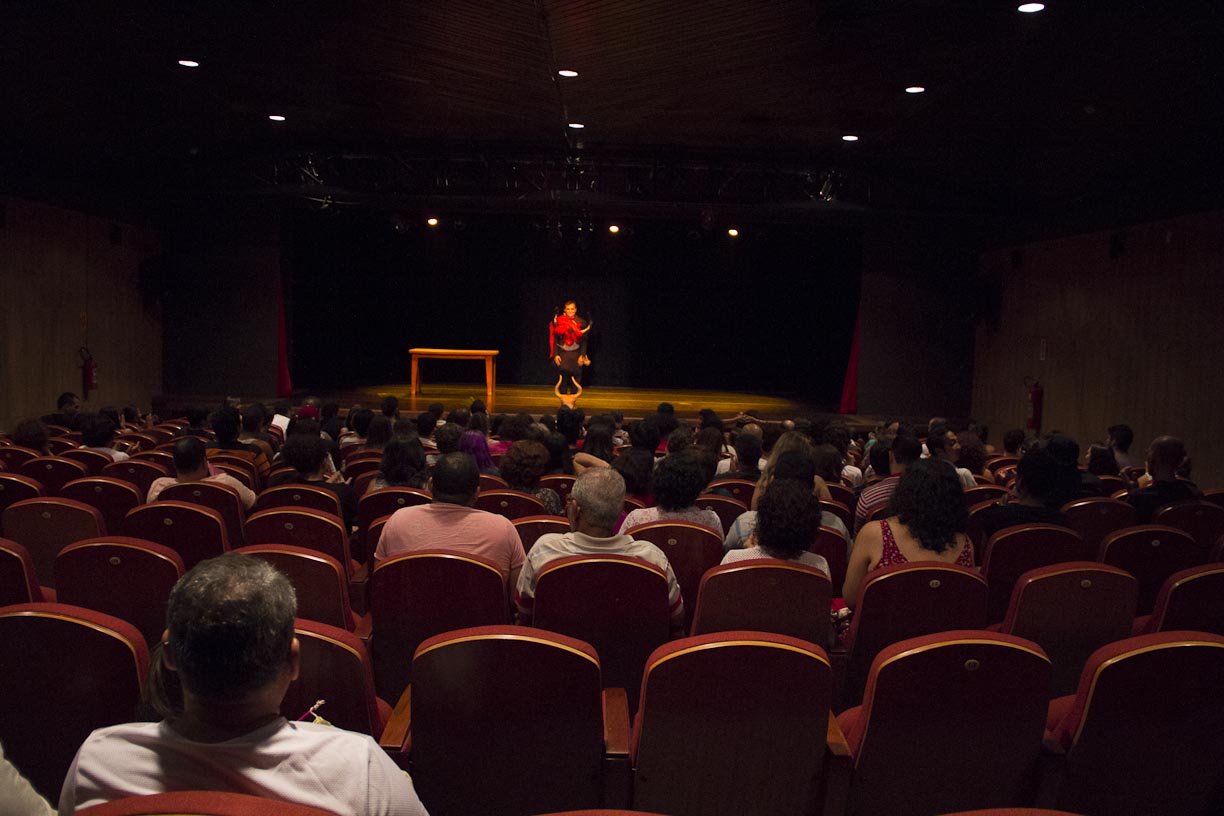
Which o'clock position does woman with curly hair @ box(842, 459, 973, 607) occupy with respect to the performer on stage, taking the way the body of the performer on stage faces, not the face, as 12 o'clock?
The woman with curly hair is roughly at 12 o'clock from the performer on stage.

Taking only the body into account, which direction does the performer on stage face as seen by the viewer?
toward the camera

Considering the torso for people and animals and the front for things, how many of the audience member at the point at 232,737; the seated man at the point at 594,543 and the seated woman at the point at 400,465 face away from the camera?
3

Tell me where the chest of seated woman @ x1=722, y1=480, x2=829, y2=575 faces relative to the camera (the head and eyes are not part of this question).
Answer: away from the camera

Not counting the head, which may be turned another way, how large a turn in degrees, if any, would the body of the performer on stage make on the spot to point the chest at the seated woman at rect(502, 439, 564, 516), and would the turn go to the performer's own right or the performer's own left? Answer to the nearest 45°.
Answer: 0° — they already face them

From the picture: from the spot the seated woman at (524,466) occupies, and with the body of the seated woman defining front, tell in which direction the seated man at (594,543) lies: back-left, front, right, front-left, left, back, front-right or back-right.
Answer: back

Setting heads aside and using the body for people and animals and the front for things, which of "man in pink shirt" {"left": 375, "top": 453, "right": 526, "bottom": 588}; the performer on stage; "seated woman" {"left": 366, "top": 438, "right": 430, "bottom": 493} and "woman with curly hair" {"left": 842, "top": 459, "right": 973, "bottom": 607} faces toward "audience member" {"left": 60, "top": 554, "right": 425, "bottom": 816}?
the performer on stage

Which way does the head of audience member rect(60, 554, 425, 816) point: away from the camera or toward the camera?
away from the camera

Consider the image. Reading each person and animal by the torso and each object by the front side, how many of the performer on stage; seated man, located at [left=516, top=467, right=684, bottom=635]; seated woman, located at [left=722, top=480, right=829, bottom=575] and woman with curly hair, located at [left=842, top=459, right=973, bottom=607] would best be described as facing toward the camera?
1

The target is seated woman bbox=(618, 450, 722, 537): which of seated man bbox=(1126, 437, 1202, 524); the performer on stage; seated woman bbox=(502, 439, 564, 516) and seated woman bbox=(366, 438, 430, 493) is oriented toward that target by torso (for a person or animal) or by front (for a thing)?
the performer on stage

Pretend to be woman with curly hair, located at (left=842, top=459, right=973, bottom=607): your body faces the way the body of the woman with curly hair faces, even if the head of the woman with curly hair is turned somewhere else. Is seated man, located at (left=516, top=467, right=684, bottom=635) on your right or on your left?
on your left

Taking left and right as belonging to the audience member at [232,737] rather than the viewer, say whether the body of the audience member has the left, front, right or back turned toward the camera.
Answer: back

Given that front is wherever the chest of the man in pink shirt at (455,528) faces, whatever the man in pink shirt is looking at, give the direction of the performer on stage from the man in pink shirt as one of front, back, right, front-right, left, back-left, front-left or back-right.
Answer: front

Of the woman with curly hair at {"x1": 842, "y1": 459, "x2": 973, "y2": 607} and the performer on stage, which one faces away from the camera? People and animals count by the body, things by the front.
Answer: the woman with curly hair

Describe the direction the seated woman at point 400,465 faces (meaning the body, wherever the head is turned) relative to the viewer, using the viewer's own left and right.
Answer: facing away from the viewer

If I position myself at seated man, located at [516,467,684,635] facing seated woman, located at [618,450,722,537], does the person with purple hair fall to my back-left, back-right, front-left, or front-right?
front-left

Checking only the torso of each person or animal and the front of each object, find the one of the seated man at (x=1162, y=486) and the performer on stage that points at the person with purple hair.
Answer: the performer on stage

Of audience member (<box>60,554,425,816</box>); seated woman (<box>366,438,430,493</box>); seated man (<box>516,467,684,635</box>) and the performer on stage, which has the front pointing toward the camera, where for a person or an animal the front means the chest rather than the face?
the performer on stage

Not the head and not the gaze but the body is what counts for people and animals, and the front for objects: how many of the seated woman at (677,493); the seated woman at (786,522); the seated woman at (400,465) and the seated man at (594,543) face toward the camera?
0

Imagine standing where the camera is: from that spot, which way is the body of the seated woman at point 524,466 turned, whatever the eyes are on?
away from the camera

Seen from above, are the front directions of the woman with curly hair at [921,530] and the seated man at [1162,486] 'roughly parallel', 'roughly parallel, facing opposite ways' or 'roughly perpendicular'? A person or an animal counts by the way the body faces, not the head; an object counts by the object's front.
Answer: roughly parallel

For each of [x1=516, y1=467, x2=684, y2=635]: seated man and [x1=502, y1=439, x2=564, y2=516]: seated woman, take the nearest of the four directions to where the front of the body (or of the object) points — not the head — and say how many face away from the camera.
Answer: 2

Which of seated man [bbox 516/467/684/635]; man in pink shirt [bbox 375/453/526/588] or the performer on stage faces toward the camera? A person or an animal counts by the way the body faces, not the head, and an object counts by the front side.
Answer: the performer on stage
